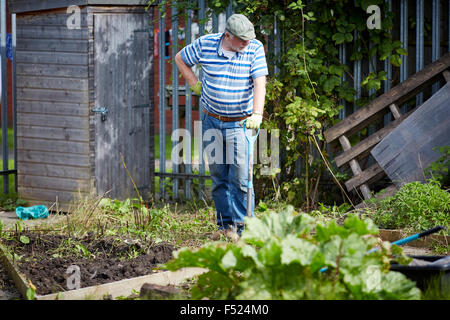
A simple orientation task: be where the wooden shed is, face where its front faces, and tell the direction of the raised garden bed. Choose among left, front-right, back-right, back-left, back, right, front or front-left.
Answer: front-right

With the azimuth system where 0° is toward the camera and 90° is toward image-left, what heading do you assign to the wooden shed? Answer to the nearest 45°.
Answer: approximately 315°

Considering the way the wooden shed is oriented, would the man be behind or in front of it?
in front

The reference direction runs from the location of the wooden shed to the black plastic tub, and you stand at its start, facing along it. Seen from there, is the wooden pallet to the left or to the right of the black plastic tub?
left
